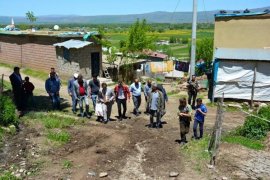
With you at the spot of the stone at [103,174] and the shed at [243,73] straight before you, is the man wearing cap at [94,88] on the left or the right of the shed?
left

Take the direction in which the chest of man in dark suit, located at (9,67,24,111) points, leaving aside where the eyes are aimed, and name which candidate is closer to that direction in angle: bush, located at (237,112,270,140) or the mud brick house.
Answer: the bush

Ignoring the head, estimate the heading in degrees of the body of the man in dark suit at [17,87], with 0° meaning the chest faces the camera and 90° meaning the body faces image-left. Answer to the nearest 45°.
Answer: approximately 315°

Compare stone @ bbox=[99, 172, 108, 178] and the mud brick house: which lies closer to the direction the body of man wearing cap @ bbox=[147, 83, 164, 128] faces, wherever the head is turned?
the stone

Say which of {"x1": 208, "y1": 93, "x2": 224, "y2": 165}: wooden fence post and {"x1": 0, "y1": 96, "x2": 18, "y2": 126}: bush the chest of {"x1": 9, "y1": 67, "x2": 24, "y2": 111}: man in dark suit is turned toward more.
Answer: the wooden fence post

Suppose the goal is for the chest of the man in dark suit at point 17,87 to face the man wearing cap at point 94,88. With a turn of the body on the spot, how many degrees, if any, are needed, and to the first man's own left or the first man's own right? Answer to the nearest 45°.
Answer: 0° — they already face them
